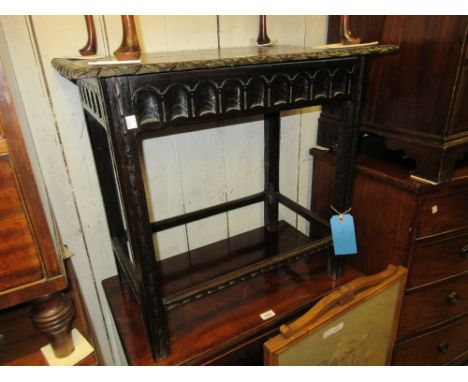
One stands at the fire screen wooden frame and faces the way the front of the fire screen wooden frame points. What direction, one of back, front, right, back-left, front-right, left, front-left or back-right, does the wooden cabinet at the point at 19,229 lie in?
right

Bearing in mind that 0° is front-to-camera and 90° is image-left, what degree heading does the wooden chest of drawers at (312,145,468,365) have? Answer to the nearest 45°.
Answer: approximately 315°

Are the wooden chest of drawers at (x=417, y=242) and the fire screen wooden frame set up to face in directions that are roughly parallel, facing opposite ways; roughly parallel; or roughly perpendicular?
roughly parallel

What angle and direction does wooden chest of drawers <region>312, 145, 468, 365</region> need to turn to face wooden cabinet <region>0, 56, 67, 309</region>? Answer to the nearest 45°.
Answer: approximately 90° to its right

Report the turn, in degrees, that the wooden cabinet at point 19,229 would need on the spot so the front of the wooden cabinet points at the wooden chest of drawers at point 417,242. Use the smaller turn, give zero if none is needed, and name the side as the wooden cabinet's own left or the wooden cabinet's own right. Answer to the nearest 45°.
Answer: approximately 45° to the wooden cabinet's own left

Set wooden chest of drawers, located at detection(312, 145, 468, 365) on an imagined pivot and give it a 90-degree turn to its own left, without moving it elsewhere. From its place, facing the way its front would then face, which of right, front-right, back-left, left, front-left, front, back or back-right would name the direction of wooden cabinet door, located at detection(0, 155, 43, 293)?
back

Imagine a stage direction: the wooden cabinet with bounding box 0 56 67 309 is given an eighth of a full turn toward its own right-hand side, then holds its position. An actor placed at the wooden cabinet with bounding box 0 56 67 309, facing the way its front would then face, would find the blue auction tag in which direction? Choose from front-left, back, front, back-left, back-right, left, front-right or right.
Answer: left

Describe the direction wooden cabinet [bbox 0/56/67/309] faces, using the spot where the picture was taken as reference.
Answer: facing the viewer and to the right of the viewer

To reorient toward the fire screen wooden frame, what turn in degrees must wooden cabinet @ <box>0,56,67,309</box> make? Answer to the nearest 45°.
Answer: approximately 45° to its left

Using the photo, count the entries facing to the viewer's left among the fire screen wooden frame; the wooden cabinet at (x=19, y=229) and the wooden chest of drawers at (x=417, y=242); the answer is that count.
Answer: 0

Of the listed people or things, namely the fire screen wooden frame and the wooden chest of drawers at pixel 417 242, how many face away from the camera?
0
